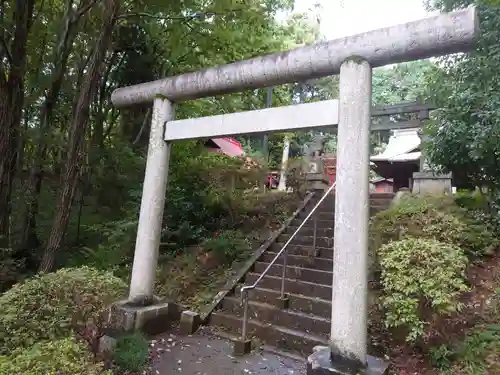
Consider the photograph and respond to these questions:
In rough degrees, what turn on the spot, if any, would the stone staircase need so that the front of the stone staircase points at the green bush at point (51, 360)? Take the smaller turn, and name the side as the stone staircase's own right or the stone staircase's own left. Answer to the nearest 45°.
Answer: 0° — it already faces it

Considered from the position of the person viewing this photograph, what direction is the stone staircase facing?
facing the viewer and to the left of the viewer

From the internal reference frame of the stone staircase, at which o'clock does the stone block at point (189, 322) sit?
The stone block is roughly at 1 o'clock from the stone staircase.

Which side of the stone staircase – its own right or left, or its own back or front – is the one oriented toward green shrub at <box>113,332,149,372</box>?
front

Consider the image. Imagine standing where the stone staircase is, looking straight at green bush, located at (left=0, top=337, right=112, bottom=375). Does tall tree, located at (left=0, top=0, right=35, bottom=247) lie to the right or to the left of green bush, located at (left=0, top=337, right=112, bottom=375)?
right

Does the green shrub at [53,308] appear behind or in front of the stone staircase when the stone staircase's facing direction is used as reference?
in front

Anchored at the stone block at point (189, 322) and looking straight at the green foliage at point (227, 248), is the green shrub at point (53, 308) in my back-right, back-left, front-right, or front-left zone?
back-left

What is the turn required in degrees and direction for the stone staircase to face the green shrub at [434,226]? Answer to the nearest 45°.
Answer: approximately 135° to its left

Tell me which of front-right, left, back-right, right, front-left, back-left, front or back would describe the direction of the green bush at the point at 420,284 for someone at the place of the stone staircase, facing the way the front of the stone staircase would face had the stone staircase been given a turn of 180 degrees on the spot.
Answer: right

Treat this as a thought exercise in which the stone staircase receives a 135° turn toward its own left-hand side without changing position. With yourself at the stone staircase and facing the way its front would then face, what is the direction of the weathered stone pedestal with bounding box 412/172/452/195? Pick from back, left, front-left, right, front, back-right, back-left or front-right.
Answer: front-left

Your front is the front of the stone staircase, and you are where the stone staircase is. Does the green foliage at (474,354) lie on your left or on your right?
on your left

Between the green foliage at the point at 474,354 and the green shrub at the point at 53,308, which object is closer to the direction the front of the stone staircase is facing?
the green shrub

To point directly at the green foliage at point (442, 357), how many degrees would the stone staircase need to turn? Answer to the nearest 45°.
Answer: approximately 90° to its left
